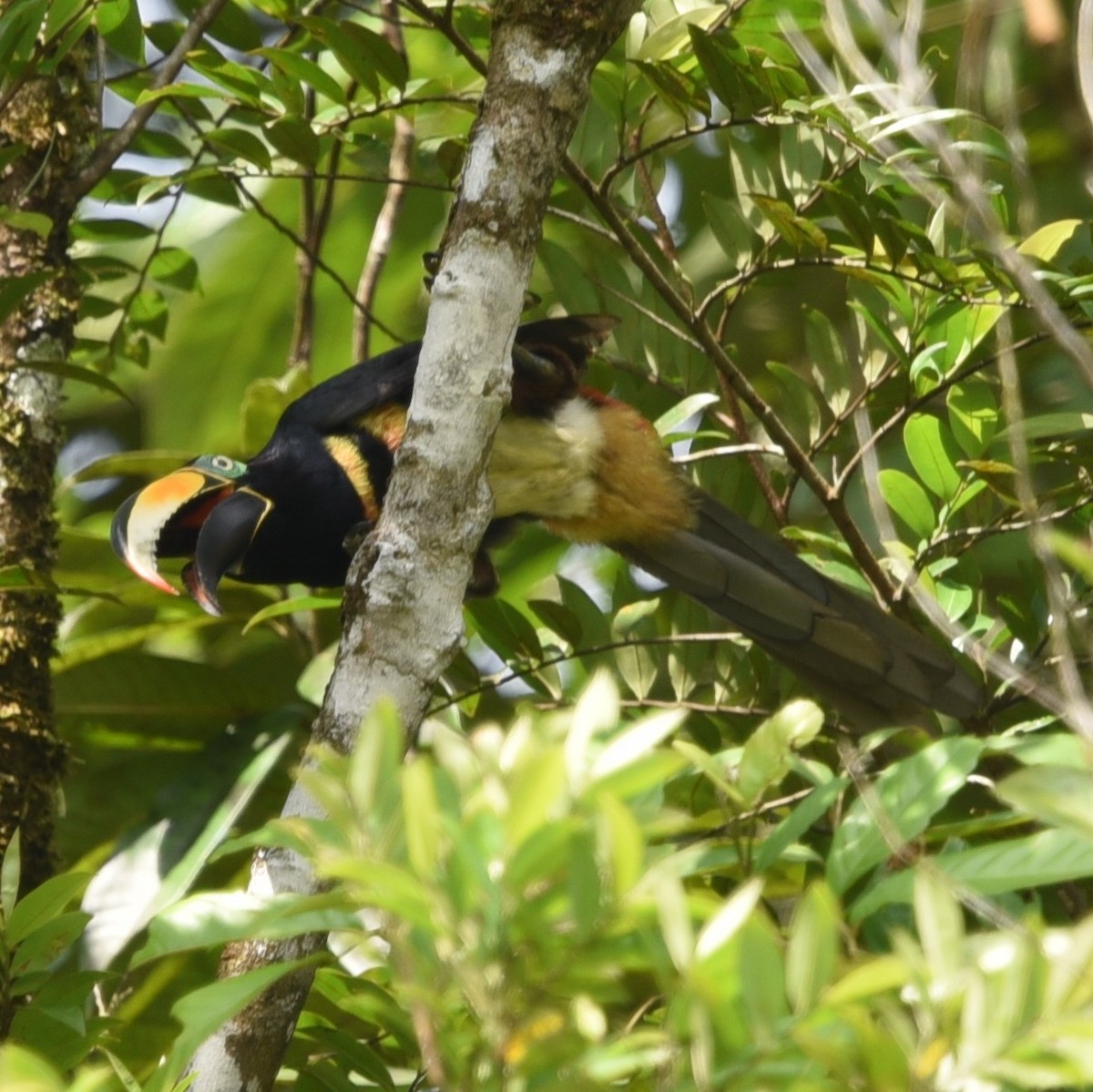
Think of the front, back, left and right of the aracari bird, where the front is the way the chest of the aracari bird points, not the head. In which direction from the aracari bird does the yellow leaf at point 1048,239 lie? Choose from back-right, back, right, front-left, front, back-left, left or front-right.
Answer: back-left

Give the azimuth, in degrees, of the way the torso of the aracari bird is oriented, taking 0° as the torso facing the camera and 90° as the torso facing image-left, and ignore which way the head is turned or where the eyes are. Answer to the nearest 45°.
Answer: approximately 90°

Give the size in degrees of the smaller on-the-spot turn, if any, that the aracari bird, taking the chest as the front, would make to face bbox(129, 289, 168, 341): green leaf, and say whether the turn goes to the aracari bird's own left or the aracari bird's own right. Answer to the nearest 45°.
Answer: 0° — it already faces it

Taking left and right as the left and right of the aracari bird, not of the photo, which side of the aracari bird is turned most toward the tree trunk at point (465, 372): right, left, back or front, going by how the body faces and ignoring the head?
left
